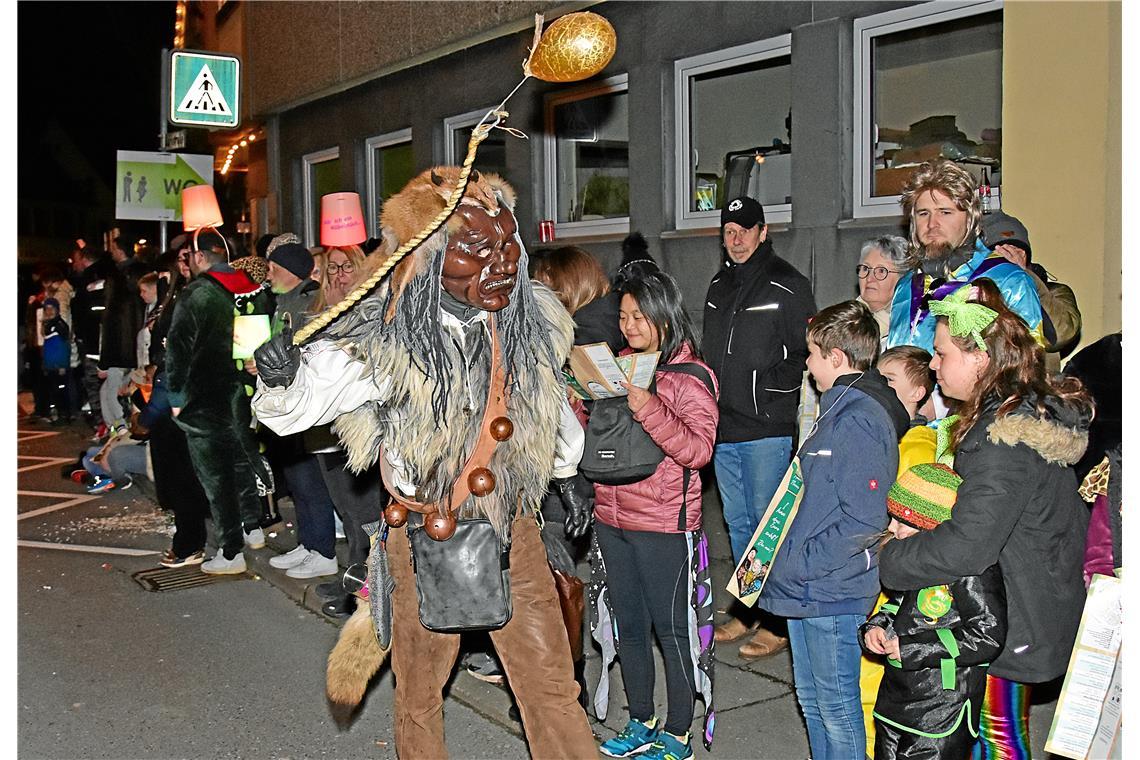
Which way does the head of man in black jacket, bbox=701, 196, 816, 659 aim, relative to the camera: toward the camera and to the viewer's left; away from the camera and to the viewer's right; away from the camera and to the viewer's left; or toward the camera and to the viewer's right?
toward the camera and to the viewer's left

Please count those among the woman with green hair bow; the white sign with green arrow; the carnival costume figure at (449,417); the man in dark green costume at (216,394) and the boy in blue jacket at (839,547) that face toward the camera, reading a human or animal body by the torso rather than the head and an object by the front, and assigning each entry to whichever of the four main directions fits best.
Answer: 2

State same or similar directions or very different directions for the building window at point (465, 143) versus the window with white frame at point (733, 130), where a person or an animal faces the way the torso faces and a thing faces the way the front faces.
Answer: same or similar directions

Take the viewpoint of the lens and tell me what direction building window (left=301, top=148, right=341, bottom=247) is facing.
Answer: facing the viewer and to the left of the viewer

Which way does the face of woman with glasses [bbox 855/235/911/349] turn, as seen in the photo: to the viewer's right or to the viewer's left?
to the viewer's left

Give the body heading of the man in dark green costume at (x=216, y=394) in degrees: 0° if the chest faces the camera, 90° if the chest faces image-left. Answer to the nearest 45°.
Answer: approximately 135°

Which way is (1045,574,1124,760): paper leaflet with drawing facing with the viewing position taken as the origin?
facing the viewer

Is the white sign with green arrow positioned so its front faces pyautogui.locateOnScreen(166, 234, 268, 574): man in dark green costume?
yes

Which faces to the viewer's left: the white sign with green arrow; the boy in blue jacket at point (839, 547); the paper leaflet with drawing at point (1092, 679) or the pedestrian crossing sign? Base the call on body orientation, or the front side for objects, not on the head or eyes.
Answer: the boy in blue jacket

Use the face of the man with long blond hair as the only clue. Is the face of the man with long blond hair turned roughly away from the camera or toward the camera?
toward the camera

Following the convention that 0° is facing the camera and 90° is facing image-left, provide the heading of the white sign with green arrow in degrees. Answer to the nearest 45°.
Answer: approximately 0°

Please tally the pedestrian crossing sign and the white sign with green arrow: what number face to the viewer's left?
0

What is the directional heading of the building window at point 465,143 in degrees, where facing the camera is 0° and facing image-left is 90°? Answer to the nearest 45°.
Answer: approximately 45°

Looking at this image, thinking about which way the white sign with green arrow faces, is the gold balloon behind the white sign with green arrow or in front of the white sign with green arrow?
in front
